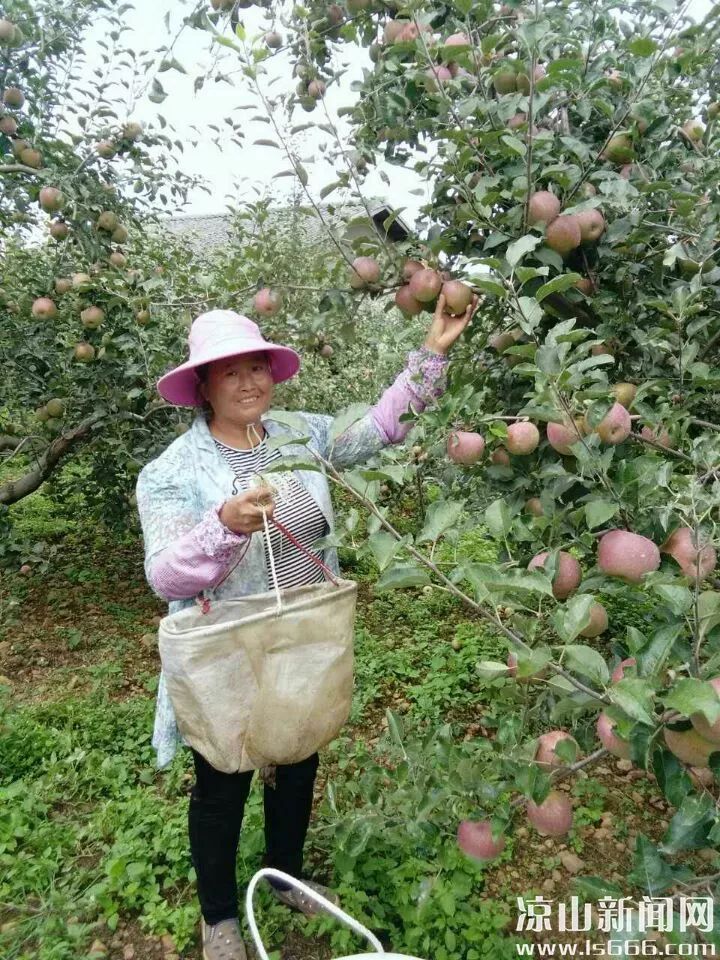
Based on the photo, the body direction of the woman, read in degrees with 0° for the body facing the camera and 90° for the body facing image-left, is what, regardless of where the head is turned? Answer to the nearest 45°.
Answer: approximately 315°
